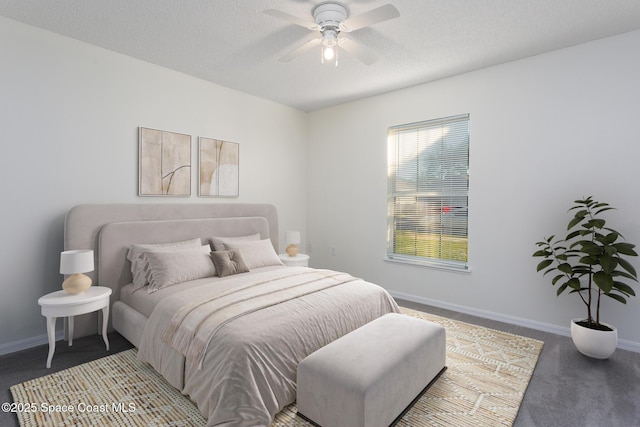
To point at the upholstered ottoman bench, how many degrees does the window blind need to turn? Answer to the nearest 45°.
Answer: approximately 45° to its left

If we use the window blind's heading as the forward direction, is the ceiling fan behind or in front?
in front

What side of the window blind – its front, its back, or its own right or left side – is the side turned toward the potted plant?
left

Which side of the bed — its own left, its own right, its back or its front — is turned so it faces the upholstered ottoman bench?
front

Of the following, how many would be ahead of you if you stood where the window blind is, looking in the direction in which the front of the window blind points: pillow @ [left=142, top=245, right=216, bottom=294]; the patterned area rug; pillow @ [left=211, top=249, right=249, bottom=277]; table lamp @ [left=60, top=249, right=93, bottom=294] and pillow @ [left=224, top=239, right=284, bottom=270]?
5

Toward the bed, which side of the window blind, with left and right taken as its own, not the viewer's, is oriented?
front

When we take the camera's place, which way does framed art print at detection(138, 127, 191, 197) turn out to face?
facing the viewer and to the right of the viewer

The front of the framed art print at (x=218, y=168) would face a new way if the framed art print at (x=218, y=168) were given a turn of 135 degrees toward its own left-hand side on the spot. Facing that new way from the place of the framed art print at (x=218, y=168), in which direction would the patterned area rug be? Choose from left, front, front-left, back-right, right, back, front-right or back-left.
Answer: back

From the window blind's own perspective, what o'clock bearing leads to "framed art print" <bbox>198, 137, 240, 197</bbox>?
The framed art print is roughly at 1 o'clock from the window blind.

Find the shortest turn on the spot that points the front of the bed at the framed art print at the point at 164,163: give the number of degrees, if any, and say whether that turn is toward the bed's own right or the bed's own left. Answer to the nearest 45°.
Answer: approximately 180°

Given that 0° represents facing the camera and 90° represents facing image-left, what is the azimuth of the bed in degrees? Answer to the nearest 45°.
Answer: approximately 315°

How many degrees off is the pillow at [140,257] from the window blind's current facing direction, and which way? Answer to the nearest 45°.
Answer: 0° — it already faces it
